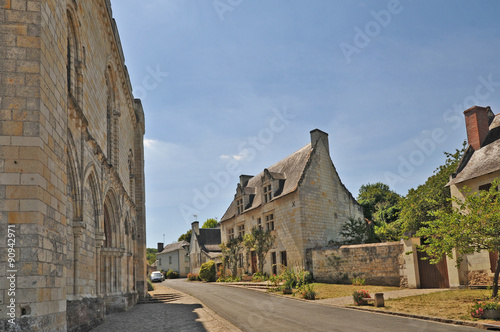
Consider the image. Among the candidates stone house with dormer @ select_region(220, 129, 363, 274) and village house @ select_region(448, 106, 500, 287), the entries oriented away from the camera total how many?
0

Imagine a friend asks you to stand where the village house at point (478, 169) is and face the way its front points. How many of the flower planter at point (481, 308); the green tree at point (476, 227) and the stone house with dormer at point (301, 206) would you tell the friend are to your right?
1

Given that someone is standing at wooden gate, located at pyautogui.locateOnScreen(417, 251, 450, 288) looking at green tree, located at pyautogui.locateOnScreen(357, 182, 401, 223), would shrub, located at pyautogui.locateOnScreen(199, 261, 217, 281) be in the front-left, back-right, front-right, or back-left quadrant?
front-left

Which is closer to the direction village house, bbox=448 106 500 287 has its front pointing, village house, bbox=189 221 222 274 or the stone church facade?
the stone church facade

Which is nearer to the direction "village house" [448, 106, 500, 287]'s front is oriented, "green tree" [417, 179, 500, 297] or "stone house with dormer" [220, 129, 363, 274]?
the green tree

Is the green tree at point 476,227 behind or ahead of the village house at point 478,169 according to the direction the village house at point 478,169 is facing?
ahead

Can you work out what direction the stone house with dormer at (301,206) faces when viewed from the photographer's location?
facing the viewer and to the left of the viewer

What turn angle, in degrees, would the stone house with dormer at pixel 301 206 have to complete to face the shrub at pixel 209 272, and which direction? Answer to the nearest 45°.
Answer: approximately 90° to its right

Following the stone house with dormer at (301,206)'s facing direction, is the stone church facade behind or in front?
in front

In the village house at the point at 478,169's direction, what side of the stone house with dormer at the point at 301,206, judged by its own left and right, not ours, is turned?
left

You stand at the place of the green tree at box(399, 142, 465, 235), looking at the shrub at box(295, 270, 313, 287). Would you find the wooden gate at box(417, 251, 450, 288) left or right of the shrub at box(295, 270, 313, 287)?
left

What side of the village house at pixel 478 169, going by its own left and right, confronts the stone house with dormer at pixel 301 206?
right

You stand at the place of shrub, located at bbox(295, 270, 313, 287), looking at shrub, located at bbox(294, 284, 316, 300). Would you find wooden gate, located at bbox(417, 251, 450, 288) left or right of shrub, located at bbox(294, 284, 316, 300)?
left
